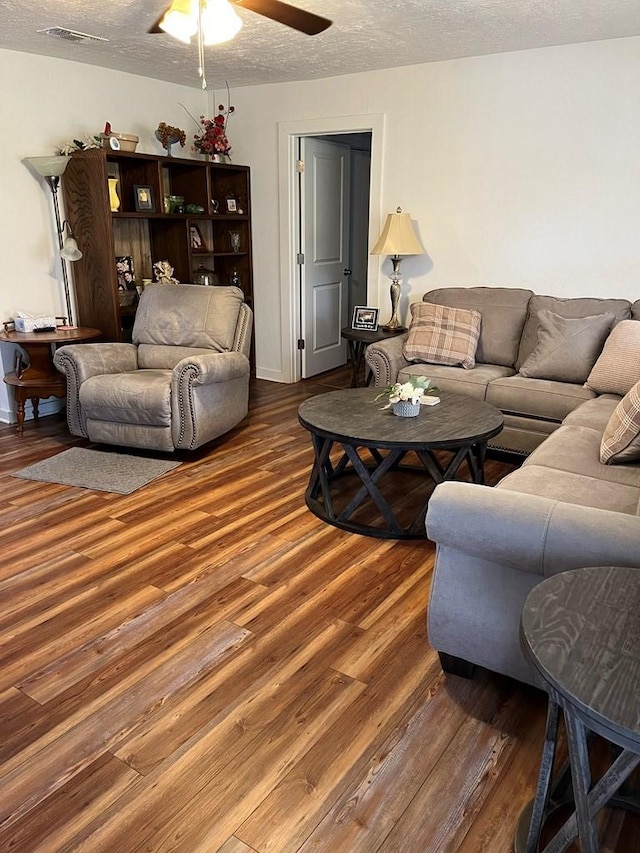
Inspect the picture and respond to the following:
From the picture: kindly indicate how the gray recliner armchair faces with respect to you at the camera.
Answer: facing the viewer and to the left of the viewer

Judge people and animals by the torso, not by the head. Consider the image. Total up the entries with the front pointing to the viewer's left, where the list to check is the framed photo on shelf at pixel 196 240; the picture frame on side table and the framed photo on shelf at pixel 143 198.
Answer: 0

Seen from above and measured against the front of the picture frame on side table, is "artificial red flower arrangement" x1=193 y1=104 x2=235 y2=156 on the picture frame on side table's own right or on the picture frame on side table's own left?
on the picture frame on side table's own right

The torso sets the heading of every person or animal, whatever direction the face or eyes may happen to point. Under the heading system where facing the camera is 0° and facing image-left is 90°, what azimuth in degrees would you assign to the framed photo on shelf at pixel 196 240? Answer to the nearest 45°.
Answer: approximately 315°

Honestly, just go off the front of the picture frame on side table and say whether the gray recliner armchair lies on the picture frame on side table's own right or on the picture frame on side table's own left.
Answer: on the picture frame on side table's own right

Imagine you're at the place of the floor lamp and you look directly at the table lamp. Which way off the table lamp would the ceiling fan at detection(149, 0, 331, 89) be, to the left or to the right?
right

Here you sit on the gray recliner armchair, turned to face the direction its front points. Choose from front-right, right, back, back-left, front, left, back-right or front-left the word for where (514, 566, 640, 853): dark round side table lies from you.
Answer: front-left

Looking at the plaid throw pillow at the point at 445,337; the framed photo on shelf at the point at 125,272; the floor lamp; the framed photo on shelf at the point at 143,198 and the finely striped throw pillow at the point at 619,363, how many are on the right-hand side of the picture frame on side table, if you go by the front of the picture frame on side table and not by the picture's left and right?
3

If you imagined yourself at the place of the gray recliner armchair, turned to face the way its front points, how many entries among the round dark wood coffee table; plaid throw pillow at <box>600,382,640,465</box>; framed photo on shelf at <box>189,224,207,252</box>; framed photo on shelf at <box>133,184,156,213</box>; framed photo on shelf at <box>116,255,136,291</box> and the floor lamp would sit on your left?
2

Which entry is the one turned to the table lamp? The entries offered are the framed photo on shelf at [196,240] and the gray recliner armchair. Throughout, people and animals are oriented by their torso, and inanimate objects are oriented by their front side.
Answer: the framed photo on shelf

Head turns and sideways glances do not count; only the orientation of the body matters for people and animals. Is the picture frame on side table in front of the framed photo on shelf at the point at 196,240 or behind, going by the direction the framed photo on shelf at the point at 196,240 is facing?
in front

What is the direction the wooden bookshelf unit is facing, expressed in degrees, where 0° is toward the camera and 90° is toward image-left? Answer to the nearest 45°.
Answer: approximately 315°

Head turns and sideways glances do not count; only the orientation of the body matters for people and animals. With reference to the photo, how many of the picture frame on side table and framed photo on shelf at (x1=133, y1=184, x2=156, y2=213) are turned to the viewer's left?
0

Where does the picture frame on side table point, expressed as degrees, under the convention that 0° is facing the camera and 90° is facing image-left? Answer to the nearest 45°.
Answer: approximately 0°

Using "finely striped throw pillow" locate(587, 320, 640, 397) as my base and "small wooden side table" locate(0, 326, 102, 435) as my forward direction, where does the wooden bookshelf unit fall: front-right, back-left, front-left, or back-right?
front-right

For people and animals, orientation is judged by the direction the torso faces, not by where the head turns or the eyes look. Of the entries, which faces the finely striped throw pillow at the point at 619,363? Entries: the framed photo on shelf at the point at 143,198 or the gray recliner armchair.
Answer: the framed photo on shelf

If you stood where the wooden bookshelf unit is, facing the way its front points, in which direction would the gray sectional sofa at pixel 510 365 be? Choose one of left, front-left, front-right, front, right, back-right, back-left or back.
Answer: front

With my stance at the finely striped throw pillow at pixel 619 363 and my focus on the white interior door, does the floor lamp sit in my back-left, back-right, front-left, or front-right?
front-left
